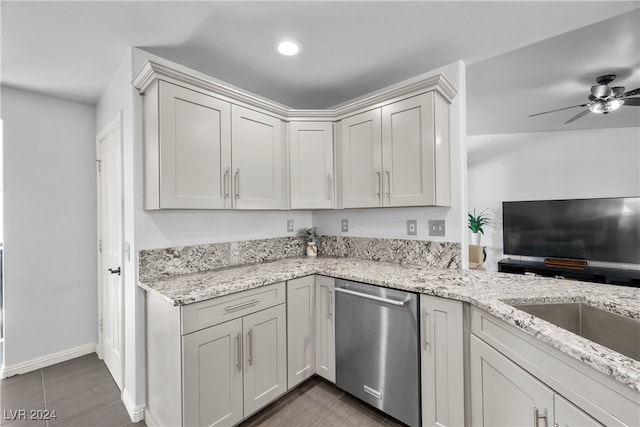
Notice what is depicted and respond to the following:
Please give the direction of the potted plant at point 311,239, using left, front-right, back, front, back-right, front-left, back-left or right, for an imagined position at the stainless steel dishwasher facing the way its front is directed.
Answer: right

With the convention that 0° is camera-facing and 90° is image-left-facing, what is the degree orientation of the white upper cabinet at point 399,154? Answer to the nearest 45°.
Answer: approximately 45°

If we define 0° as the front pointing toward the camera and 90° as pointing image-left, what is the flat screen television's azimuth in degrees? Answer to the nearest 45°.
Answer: approximately 45°

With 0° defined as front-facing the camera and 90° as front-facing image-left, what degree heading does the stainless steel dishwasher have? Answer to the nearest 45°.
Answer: approximately 45°

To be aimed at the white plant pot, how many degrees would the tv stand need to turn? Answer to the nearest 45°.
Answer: approximately 45° to its right

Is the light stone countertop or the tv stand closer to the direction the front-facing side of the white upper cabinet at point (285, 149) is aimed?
the light stone countertop

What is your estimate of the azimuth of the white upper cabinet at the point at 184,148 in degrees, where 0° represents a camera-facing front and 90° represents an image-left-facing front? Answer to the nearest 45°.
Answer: approximately 315°
